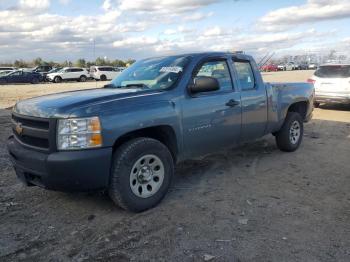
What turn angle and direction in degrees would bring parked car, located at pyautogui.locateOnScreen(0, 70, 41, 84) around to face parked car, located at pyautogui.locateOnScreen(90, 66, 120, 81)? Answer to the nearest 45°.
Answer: approximately 180°

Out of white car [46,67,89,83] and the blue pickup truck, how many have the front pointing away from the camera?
0

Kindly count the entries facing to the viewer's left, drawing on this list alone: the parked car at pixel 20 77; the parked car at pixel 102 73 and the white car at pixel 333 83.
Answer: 1

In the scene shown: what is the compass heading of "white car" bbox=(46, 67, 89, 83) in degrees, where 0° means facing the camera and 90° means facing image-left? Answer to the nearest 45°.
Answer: approximately 45°

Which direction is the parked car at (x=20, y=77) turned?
to the viewer's left

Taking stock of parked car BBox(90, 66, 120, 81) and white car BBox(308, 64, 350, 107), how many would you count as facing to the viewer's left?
0

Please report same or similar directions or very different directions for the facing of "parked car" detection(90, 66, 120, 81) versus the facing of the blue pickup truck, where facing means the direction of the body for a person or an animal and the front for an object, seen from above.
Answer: very different directions

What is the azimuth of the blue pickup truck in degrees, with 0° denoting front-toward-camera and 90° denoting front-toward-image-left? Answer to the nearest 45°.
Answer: approximately 45°

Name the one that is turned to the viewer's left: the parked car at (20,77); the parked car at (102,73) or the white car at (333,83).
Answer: the parked car at (20,77)

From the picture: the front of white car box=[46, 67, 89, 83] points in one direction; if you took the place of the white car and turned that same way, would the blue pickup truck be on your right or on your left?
on your left

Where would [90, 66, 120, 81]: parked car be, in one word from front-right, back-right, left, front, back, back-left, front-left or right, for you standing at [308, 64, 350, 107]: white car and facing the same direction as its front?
front-left

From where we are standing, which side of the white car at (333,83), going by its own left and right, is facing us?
back
